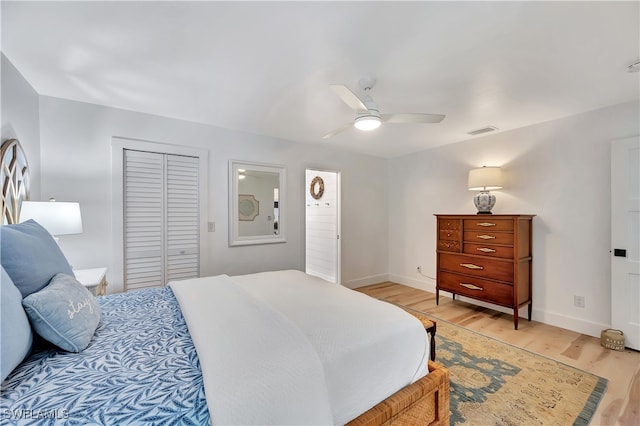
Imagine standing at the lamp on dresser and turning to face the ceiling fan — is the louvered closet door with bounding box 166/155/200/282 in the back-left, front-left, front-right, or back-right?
front-right

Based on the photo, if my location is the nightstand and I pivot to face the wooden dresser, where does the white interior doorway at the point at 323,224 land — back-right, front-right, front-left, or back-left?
front-left

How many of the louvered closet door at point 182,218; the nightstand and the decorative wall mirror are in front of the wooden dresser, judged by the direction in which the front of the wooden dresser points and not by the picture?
3

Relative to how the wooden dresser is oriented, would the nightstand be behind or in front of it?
in front

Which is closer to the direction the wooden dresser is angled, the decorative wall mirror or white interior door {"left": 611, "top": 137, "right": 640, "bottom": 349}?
the decorative wall mirror

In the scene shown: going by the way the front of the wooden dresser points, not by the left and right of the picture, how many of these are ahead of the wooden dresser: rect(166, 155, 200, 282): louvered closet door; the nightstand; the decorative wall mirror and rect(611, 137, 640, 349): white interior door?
3

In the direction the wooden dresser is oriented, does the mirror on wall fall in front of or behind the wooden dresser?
in front

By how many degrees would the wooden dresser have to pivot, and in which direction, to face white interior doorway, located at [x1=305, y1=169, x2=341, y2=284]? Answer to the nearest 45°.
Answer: approximately 45° to its right

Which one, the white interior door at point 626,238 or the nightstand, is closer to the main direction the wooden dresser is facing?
the nightstand

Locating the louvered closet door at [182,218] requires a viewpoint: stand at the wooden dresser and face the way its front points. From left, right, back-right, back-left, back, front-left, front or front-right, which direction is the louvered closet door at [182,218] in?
front

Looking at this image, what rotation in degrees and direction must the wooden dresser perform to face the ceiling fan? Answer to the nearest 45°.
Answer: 0° — it already faces it

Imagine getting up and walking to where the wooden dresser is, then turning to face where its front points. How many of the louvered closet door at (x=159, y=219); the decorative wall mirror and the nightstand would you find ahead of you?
3

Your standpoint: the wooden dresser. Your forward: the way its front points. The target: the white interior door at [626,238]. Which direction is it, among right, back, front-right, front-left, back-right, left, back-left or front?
back-left

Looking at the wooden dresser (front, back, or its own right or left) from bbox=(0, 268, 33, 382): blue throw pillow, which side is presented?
front

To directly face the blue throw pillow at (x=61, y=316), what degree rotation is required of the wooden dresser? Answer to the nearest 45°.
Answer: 0° — it already faces it

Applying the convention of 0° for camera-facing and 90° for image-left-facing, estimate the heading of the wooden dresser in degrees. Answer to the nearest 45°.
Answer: approximately 45°

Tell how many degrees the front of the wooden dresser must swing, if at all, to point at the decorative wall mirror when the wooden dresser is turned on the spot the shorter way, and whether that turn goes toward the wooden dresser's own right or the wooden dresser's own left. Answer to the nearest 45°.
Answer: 0° — it already faces it

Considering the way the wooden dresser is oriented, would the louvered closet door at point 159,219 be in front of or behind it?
in front
